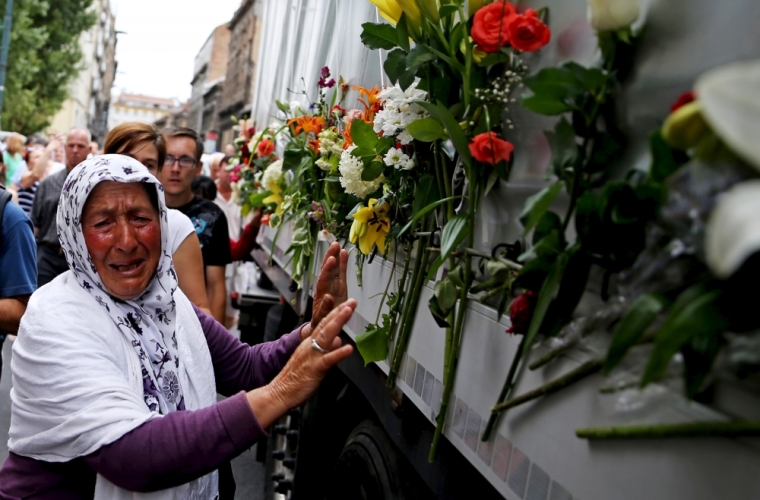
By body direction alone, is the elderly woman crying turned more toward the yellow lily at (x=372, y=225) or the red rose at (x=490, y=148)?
the red rose

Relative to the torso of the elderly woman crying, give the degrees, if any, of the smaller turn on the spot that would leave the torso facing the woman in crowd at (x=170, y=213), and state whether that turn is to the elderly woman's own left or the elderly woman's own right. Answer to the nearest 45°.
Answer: approximately 135° to the elderly woman's own left

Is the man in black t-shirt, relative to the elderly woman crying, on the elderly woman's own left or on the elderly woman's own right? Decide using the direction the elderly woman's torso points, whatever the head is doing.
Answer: on the elderly woman's own left

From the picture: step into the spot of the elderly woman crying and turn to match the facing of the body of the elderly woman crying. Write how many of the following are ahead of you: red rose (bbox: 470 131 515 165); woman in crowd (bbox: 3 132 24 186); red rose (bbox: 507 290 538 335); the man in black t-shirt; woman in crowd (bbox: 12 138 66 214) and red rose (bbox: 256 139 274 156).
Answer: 2

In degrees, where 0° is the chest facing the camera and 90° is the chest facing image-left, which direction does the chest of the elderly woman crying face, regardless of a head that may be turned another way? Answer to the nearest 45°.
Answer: approximately 315°

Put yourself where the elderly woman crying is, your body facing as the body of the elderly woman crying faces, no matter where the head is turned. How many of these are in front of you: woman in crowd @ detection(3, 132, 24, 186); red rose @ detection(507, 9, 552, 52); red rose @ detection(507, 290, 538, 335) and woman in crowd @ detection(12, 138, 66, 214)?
2

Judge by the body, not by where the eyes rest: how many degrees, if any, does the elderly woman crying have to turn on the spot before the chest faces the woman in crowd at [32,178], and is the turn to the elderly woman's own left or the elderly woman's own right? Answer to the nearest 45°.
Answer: approximately 135° to the elderly woman's own left

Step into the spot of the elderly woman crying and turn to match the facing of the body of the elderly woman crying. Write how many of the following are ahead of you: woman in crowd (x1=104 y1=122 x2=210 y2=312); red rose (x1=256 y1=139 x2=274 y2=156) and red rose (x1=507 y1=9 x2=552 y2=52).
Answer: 1

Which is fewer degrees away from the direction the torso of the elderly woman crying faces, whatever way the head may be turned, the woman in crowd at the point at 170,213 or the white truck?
the white truck

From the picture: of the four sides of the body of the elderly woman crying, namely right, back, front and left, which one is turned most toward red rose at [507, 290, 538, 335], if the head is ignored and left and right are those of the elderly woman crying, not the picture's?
front

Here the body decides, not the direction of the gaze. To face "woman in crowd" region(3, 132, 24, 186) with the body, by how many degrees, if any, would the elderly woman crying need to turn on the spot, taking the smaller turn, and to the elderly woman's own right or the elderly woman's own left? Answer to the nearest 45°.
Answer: approximately 135° to the elderly woman's own left
